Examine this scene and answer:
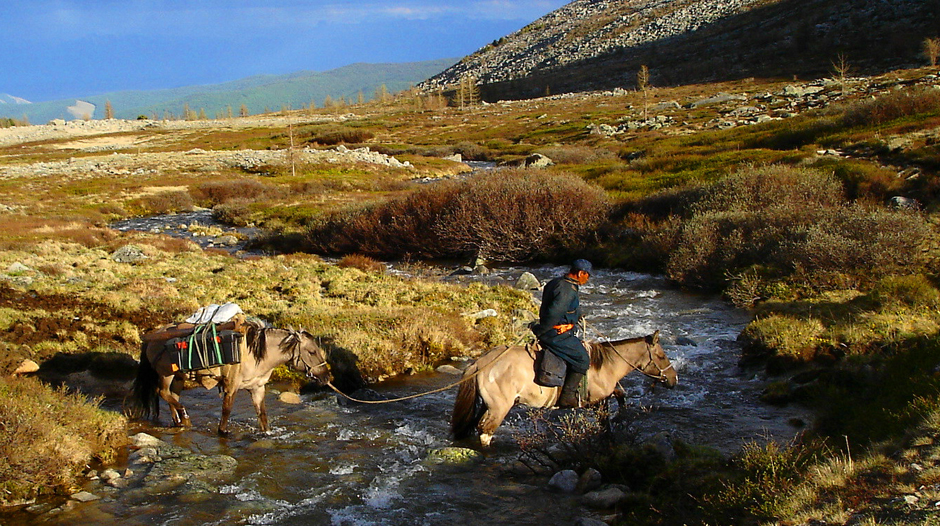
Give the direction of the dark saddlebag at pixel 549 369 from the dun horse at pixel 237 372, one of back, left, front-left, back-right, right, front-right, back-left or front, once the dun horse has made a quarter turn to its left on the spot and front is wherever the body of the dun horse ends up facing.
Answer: back-right

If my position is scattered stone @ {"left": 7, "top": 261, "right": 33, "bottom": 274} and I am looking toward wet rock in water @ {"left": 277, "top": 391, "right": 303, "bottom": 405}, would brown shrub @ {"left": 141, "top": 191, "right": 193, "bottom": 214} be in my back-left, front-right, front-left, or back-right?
back-left

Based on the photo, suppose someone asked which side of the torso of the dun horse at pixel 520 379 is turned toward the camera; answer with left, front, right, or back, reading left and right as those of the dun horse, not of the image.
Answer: right

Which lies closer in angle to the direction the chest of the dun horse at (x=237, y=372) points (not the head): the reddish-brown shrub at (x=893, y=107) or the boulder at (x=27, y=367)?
the reddish-brown shrub

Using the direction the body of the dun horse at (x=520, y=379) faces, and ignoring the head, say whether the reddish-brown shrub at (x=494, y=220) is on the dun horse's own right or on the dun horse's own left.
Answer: on the dun horse's own left

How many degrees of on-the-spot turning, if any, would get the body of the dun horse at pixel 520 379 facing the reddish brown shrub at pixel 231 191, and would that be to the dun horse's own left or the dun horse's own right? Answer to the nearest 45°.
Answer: approximately 135° to the dun horse's own left

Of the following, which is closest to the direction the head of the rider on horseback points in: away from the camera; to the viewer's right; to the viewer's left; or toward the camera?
to the viewer's right

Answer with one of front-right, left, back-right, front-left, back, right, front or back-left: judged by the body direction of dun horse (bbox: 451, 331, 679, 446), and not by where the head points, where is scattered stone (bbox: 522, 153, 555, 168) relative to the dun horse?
left

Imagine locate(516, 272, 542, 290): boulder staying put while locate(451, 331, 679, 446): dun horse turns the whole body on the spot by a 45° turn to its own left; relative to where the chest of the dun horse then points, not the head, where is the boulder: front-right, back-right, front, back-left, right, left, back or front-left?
front-left

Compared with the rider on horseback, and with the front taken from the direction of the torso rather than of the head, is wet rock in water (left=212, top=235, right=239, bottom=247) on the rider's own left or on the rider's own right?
on the rider's own left

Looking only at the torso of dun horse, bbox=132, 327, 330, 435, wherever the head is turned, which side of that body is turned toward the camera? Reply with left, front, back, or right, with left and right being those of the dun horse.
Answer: right

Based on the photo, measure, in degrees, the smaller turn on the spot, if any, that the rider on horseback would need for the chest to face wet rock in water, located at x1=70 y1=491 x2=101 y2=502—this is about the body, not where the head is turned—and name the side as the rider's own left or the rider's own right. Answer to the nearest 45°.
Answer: approximately 180°

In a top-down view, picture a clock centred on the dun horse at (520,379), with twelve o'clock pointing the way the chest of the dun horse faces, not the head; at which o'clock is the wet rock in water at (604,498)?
The wet rock in water is roughly at 2 o'clock from the dun horse.

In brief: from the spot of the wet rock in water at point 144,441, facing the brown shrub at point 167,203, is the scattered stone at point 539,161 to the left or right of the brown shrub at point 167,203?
right

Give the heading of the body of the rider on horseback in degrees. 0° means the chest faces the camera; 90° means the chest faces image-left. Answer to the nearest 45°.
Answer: approximately 270°
